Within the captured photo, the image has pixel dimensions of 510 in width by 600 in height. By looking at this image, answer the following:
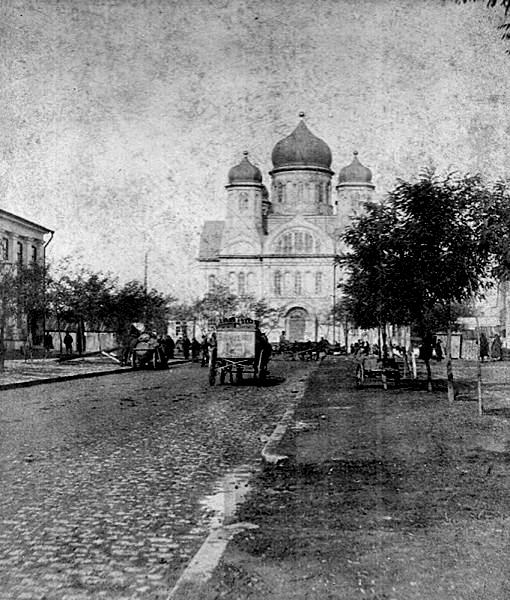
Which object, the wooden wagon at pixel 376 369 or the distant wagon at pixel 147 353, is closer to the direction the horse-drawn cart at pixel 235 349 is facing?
the distant wagon

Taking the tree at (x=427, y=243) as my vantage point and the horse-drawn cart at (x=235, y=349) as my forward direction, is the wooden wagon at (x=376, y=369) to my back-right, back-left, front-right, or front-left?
front-right

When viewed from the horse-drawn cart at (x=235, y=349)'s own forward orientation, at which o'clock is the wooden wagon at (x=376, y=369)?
The wooden wagon is roughly at 4 o'clock from the horse-drawn cart.

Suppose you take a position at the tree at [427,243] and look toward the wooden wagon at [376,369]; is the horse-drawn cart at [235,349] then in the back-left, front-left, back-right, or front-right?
front-left

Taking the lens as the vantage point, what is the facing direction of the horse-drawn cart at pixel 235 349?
facing away from the viewer

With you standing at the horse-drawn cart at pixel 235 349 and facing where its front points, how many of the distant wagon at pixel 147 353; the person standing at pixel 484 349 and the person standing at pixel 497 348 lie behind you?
0

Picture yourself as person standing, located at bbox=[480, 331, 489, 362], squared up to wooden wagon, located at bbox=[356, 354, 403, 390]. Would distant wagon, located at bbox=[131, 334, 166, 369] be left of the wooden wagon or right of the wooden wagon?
right

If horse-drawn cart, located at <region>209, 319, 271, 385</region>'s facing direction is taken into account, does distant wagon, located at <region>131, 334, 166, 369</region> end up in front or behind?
in front

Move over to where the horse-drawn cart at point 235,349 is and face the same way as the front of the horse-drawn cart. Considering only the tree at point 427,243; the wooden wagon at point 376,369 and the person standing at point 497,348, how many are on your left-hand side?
0

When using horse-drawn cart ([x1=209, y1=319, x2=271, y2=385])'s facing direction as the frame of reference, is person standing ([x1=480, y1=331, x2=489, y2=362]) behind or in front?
in front

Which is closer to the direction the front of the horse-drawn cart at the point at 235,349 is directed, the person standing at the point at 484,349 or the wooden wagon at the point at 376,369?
the person standing

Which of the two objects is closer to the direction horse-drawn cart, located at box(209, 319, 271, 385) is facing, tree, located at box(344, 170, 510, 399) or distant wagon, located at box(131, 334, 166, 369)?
the distant wagon

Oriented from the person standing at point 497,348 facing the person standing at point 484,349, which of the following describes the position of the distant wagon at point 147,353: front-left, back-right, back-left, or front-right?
front-left

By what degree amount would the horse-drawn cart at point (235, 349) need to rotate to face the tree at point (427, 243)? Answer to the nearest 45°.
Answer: approximately 135° to its right

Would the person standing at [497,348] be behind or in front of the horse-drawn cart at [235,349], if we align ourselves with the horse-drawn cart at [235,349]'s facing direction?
in front

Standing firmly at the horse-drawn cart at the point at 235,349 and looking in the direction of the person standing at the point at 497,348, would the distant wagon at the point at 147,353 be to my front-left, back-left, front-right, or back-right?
front-left

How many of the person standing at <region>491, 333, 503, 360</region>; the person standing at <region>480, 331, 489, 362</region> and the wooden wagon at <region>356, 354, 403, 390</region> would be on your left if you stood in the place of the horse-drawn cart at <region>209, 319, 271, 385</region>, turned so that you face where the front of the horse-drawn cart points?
0
